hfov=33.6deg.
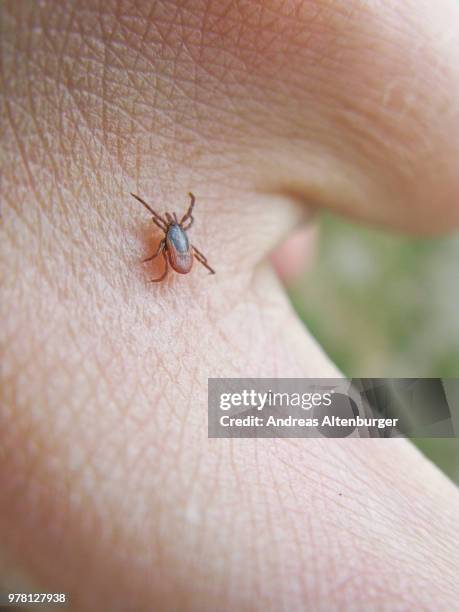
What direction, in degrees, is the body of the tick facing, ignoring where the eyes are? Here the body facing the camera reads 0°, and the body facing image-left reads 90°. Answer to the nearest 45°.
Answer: approximately 180°
